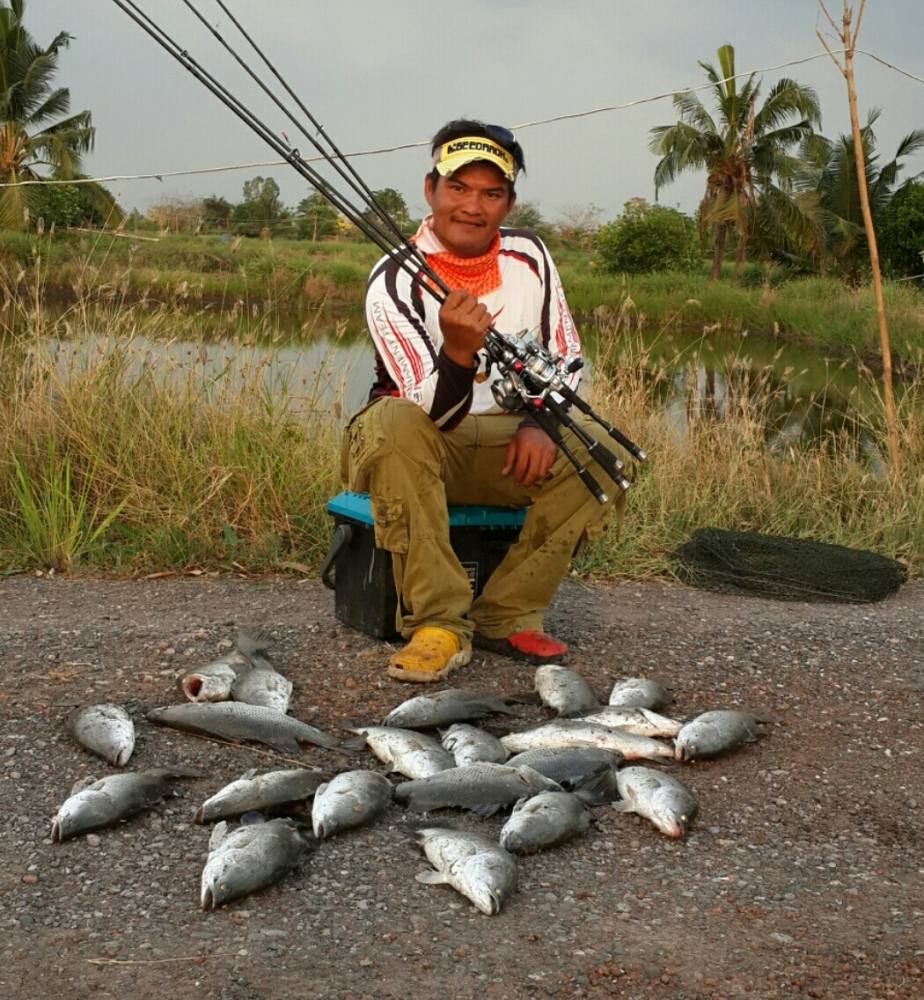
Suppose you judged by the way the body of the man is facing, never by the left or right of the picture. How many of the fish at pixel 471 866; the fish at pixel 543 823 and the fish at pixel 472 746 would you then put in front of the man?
3

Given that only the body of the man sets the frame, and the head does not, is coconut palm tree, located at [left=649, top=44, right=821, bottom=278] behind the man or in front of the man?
behind

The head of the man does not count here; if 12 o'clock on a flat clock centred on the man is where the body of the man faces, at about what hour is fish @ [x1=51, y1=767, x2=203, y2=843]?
The fish is roughly at 1 o'clock from the man.

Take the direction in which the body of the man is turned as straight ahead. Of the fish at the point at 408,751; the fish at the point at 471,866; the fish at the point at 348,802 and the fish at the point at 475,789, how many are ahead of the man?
4

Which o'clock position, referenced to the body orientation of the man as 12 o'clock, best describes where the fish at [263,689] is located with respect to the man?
The fish is roughly at 2 o'clock from the man.

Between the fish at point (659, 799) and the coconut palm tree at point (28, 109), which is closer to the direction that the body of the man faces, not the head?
the fish

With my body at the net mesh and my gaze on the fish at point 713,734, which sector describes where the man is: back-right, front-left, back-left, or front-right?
front-right

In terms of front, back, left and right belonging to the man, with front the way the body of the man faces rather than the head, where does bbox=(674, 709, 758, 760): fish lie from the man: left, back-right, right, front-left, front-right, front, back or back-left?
front-left

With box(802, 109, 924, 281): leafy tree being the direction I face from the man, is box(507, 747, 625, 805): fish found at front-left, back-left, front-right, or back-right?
back-right

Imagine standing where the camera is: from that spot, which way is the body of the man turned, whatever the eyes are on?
toward the camera

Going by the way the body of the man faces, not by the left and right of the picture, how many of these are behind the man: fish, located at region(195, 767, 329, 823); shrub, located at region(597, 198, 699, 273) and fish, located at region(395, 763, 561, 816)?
1

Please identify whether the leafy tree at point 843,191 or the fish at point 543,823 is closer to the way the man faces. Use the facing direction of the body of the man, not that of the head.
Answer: the fish

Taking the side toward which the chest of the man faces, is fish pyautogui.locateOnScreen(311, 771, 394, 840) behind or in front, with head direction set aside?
in front

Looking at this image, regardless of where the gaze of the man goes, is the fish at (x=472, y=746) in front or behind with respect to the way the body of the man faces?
in front

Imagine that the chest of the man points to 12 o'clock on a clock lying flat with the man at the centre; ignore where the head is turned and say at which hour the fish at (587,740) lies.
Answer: The fish is roughly at 11 o'clock from the man.

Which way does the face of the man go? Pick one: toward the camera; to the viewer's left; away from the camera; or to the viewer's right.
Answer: toward the camera
